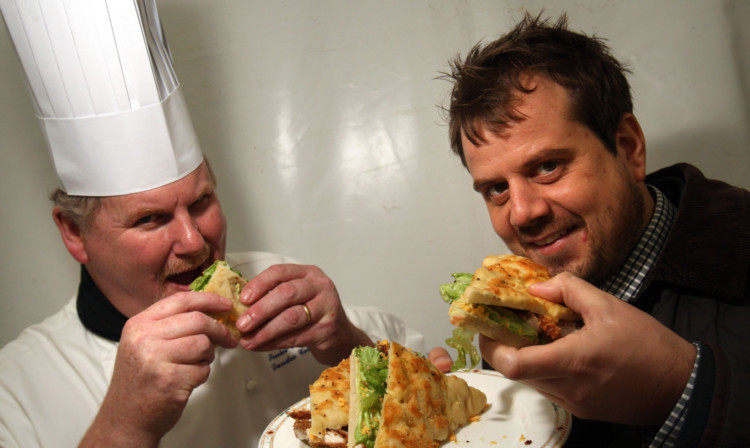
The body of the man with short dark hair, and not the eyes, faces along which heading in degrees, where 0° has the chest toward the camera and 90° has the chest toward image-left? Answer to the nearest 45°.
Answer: approximately 45°

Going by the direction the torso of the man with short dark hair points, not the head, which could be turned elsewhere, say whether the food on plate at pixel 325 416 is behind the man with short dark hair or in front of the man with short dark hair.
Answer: in front

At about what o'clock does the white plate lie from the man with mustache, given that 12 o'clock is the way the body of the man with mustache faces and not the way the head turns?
The white plate is roughly at 12 o'clock from the man with mustache.

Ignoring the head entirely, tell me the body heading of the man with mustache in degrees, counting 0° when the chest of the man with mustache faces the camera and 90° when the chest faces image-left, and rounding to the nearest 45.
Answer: approximately 315°

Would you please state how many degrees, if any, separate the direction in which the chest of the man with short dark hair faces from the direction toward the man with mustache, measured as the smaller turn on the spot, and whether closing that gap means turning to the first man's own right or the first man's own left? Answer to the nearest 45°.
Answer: approximately 45° to the first man's own right

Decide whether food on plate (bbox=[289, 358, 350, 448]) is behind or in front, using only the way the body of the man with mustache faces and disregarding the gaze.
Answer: in front

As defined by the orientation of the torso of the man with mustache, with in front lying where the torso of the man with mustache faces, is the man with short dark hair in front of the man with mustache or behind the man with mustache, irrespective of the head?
in front
